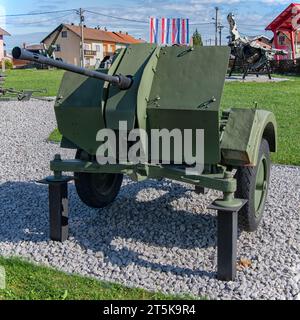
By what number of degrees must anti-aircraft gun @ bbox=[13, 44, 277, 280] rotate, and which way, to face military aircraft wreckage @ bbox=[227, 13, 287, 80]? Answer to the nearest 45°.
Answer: approximately 135° to its right
